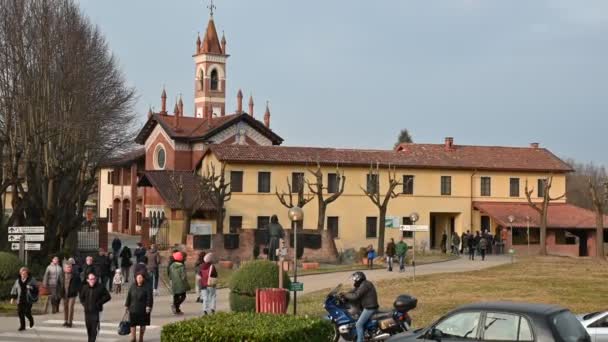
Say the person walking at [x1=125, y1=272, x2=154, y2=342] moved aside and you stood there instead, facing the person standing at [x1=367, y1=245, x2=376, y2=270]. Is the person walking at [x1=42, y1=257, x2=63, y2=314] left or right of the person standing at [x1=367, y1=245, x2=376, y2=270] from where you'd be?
left

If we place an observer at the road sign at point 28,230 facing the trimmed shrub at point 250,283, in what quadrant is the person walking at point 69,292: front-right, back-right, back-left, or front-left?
front-right

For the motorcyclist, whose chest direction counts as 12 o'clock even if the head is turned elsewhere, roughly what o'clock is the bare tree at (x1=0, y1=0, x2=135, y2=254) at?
The bare tree is roughly at 2 o'clock from the motorcyclist.

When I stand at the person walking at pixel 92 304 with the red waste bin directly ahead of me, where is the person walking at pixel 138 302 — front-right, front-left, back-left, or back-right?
front-right

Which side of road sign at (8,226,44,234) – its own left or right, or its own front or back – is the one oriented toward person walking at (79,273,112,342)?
front

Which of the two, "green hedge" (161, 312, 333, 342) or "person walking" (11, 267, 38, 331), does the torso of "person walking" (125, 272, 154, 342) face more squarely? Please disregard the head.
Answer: the green hedge

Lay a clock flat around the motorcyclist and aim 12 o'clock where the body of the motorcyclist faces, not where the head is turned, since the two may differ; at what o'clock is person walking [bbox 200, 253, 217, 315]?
The person walking is roughly at 2 o'clock from the motorcyclist.

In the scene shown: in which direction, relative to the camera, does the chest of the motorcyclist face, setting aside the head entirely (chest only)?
to the viewer's left

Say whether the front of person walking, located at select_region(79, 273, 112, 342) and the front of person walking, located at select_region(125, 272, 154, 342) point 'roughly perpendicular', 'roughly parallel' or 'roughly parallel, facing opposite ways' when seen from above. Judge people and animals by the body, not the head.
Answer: roughly parallel

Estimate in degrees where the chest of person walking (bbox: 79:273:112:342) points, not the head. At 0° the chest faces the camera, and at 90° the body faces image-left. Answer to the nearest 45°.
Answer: approximately 0°

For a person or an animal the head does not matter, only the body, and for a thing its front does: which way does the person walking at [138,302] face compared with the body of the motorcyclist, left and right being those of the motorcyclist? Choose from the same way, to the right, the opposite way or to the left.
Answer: to the left

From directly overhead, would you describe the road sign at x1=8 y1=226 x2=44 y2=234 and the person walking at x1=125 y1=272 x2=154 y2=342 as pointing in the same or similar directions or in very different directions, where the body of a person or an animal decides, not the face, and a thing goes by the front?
same or similar directions

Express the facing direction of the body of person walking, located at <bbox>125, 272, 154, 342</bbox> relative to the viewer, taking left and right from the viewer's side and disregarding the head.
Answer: facing the viewer

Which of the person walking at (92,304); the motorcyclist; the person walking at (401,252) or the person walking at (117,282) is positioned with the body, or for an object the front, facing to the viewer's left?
the motorcyclist
